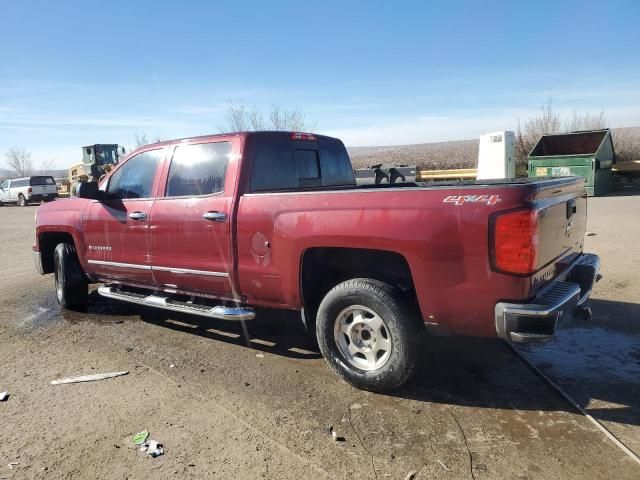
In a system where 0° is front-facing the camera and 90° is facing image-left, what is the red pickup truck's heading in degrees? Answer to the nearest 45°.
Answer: approximately 135°

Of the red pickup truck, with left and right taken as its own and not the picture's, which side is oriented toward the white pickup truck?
front

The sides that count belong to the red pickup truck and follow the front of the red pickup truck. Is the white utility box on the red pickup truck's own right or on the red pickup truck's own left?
on the red pickup truck's own right

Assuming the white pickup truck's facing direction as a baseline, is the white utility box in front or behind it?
behind

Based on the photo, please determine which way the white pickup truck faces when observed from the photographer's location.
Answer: facing away from the viewer and to the left of the viewer

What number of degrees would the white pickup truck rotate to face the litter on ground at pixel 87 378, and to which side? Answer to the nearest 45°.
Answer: approximately 135° to its left

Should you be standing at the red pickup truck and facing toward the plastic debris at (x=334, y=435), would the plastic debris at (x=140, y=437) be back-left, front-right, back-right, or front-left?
front-right

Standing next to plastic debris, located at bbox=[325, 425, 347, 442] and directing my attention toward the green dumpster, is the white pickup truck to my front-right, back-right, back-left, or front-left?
front-left

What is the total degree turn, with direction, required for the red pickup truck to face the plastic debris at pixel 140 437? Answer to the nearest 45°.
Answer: approximately 90° to its left

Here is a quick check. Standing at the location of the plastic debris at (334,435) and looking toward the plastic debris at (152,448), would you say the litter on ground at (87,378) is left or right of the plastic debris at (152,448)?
right

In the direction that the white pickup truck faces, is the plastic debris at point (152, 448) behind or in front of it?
behind

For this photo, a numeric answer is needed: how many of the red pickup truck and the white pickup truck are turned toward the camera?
0
